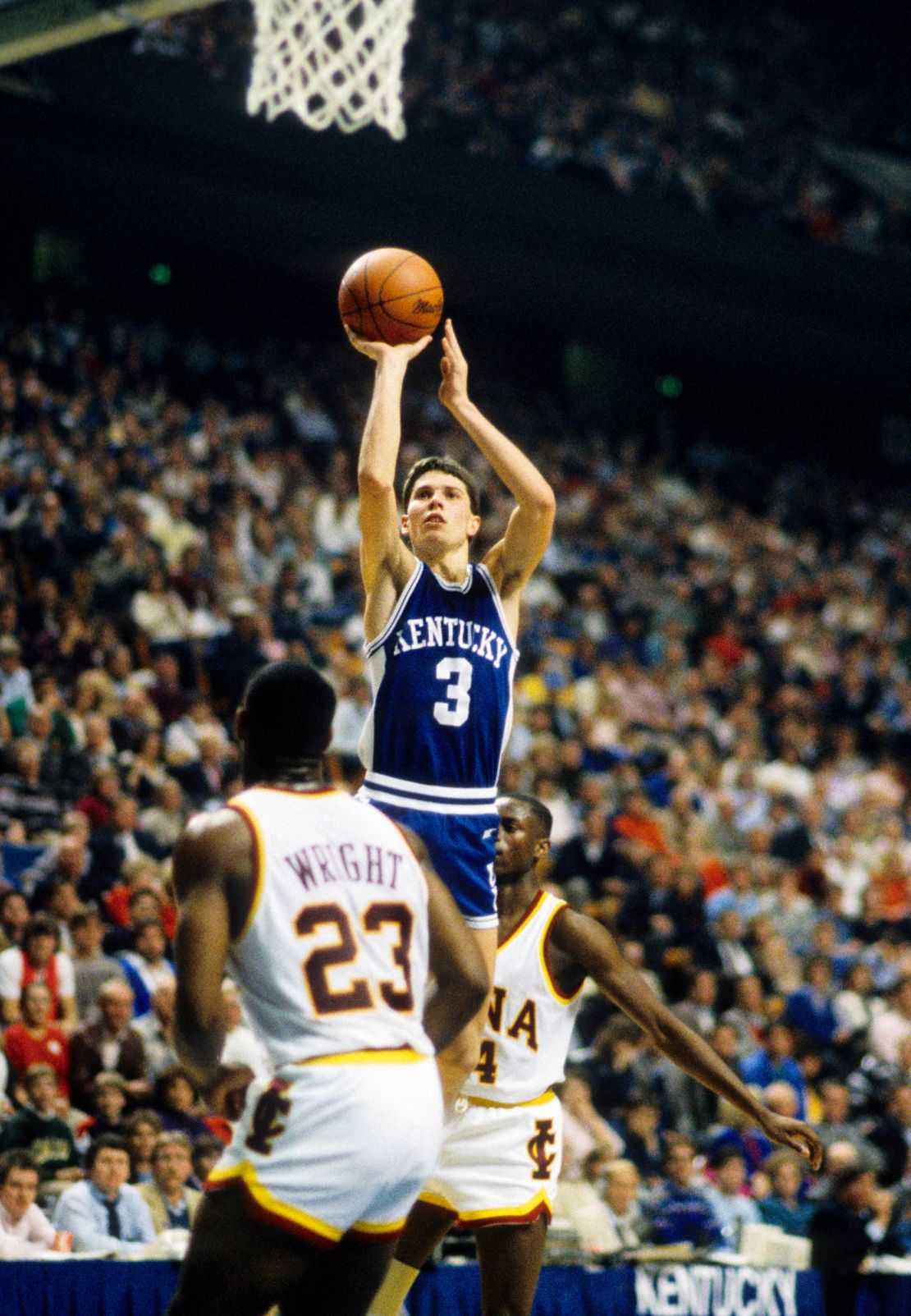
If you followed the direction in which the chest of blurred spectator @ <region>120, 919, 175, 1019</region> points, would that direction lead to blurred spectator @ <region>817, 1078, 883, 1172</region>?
no

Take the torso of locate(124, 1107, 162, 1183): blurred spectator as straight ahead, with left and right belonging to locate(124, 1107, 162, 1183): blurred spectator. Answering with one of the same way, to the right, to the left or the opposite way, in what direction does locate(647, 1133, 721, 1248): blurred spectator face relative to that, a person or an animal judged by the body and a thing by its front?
the same way

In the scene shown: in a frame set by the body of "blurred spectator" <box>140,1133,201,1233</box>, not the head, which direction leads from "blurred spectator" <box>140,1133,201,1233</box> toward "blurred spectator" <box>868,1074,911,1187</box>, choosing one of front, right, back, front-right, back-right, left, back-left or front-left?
back-left

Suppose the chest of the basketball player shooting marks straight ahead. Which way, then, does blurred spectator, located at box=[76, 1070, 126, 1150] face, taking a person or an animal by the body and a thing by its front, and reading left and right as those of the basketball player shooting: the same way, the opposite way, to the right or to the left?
the same way

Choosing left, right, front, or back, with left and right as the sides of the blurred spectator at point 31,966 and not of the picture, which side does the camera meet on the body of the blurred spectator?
front

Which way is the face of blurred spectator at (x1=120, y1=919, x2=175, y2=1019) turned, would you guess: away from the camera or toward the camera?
toward the camera

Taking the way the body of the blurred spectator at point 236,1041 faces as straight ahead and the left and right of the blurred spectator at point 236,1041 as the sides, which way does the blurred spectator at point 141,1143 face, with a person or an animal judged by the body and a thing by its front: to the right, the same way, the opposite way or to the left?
the same way

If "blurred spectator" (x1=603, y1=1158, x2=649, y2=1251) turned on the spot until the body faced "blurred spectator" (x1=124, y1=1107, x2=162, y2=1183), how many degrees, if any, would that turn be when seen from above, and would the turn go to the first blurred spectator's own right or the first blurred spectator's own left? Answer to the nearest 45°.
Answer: approximately 45° to the first blurred spectator's own right

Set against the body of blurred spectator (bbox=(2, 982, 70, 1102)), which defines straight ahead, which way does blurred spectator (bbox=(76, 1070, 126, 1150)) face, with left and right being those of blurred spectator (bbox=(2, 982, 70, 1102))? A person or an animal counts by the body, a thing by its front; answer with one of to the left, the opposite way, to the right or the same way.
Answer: the same way

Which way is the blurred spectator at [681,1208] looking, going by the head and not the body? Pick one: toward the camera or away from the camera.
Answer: toward the camera

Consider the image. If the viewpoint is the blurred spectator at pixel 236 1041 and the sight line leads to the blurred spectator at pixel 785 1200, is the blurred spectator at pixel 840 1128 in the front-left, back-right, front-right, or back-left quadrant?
front-left

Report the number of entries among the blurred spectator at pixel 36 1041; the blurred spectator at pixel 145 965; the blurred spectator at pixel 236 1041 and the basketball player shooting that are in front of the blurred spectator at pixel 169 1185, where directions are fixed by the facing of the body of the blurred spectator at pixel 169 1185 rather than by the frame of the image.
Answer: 1

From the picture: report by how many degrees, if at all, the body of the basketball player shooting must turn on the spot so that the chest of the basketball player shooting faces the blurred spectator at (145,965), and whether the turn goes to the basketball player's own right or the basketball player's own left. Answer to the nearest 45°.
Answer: approximately 180°

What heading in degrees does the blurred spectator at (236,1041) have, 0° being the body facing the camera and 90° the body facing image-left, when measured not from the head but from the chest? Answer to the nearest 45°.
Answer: approximately 0°

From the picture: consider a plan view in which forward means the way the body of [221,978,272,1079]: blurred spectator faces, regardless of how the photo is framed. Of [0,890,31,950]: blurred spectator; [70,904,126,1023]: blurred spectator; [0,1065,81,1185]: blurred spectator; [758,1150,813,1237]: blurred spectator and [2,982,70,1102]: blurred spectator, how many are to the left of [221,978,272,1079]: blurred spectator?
1

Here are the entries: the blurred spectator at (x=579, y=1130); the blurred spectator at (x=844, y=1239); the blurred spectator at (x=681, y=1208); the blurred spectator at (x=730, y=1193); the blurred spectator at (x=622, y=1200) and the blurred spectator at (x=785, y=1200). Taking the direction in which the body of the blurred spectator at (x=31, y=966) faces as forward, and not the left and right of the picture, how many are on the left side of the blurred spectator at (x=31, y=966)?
6

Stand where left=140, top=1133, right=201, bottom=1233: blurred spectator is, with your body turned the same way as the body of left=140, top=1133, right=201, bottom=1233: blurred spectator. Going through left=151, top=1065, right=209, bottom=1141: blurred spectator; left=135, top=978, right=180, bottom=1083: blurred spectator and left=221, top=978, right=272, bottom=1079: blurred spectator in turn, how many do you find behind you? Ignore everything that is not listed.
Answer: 3

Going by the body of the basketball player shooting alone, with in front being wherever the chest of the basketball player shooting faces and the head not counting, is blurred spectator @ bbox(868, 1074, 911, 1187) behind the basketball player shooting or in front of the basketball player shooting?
behind

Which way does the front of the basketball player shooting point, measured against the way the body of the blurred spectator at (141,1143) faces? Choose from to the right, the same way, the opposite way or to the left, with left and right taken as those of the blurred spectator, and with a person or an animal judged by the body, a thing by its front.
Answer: the same way

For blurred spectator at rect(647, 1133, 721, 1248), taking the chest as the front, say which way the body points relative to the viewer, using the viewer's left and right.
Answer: facing the viewer

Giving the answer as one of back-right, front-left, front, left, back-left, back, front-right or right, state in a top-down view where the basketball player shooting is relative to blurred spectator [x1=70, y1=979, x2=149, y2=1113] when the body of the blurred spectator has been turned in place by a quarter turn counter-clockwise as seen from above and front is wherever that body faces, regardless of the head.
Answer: right

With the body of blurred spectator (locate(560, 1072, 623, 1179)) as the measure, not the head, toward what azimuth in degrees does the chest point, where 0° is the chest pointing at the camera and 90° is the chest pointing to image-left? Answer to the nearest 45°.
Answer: approximately 45°
